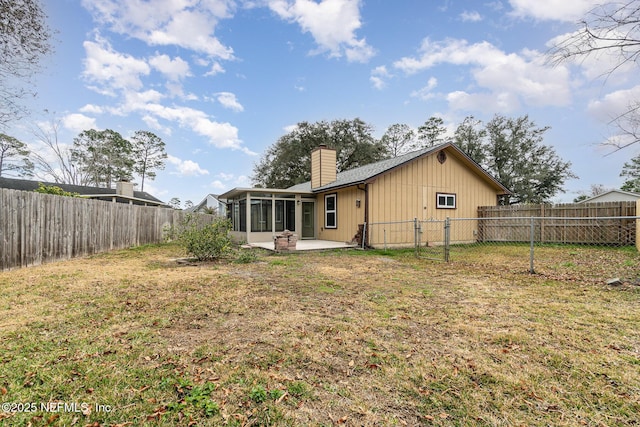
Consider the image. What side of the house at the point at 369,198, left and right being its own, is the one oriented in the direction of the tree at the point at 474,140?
front

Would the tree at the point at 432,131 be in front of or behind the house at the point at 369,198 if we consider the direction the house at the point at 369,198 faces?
in front

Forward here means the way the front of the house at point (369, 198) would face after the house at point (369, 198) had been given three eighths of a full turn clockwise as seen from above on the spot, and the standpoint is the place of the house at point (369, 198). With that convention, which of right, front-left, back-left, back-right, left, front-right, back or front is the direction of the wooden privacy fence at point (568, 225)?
left

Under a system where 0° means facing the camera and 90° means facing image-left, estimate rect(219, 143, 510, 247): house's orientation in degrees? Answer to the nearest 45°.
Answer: approximately 225°

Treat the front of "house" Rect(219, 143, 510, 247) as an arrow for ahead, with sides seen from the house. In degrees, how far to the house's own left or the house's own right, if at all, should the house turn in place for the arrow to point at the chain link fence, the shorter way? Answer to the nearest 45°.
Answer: approximately 45° to the house's own right

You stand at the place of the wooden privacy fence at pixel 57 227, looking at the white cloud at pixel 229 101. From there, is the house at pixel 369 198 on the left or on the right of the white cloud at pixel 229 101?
right

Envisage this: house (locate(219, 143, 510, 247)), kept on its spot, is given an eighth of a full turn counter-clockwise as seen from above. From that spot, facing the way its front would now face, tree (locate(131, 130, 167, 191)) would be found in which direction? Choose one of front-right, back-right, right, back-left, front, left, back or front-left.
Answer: front-left
